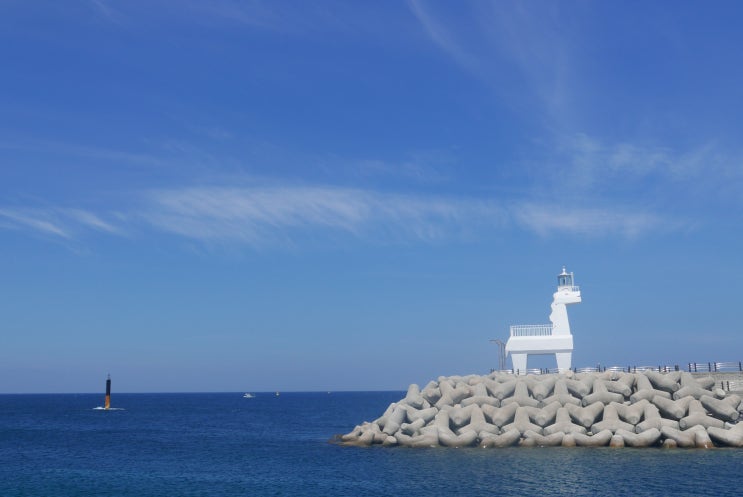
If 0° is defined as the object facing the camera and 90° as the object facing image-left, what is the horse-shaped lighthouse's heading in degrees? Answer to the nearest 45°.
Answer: approximately 270°
